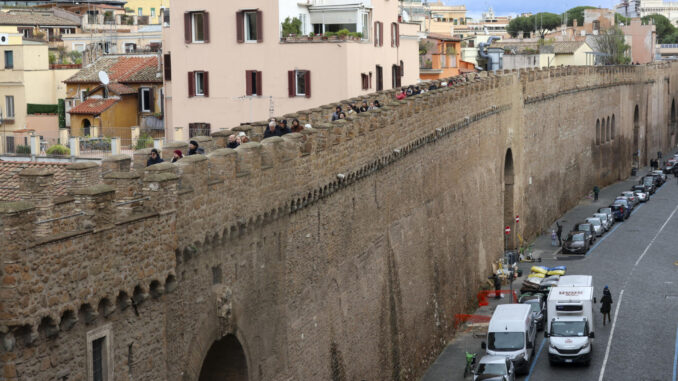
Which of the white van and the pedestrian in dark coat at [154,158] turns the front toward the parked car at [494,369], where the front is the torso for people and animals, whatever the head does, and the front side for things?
the white van

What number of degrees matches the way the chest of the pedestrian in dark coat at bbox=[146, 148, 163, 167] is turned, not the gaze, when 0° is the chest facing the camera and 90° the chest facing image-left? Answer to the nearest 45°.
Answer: approximately 45°

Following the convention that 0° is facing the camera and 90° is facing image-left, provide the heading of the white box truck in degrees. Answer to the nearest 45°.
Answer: approximately 0°

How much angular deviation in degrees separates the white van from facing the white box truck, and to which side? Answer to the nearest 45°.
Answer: approximately 135° to its left

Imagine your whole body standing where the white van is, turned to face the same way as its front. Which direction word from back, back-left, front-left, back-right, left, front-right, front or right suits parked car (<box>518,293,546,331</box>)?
back

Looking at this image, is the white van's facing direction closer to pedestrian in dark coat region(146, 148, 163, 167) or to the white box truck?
the pedestrian in dark coat

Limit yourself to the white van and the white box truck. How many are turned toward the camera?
2
